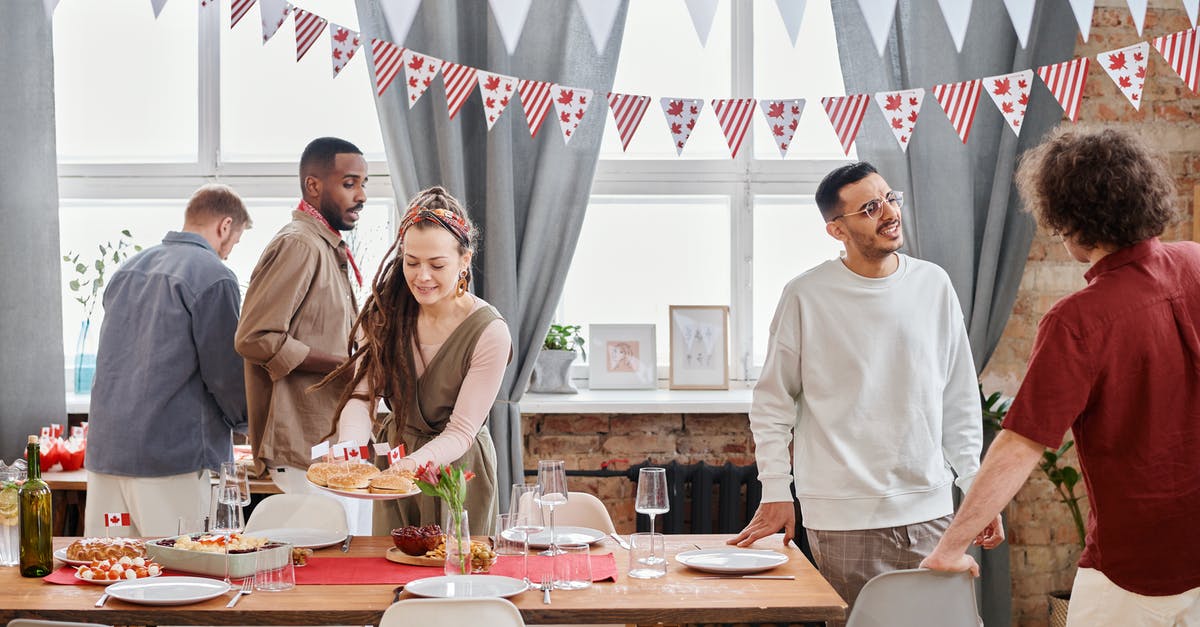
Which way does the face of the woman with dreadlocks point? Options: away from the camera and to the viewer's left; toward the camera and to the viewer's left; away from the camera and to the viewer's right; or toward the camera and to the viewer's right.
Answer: toward the camera and to the viewer's left

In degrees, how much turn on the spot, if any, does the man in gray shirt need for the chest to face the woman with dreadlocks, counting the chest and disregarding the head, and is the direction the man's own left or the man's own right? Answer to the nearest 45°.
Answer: approximately 90° to the man's own right

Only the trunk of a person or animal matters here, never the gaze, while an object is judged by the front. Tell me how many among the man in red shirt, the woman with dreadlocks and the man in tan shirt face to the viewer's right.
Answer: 1

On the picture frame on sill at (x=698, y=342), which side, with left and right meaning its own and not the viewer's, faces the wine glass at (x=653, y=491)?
front

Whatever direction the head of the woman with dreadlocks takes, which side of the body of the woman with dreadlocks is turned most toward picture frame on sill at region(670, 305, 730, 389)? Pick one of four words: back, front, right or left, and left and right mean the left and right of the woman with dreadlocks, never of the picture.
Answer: back

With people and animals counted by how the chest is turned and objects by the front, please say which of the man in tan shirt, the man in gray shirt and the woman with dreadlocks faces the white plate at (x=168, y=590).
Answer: the woman with dreadlocks

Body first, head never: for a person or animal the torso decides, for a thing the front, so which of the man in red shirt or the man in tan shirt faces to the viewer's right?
the man in tan shirt

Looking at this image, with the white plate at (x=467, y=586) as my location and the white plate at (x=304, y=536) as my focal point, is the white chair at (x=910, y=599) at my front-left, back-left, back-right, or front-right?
back-right

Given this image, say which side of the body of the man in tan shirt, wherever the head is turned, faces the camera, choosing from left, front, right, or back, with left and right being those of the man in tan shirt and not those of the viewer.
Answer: right

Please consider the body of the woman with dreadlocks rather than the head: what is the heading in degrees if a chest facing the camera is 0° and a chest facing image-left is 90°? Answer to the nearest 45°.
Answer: approximately 45°

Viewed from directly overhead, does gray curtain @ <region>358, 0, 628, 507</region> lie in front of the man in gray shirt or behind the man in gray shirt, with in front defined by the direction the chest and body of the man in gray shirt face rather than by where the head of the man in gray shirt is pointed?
in front

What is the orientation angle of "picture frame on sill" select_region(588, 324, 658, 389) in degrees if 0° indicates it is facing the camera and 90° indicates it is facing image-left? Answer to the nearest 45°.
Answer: approximately 0°

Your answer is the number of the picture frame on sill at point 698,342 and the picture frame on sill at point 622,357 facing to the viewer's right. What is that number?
0

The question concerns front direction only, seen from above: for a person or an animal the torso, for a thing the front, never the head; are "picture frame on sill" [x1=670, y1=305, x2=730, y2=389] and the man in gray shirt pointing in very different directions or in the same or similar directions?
very different directions

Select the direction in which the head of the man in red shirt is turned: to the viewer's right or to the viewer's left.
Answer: to the viewer's left

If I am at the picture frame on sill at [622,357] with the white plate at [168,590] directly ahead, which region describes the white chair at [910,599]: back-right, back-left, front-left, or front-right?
front-left

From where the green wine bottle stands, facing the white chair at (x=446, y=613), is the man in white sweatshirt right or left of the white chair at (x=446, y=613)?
left

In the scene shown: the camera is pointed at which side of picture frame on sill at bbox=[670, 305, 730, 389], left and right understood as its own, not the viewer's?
front

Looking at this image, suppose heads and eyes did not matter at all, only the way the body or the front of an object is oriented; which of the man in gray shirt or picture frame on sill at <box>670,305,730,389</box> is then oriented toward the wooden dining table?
the picture frame on sill

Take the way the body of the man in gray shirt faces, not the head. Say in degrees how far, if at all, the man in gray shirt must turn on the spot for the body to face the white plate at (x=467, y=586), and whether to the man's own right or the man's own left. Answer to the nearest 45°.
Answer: approximately 135° to the man's own right
